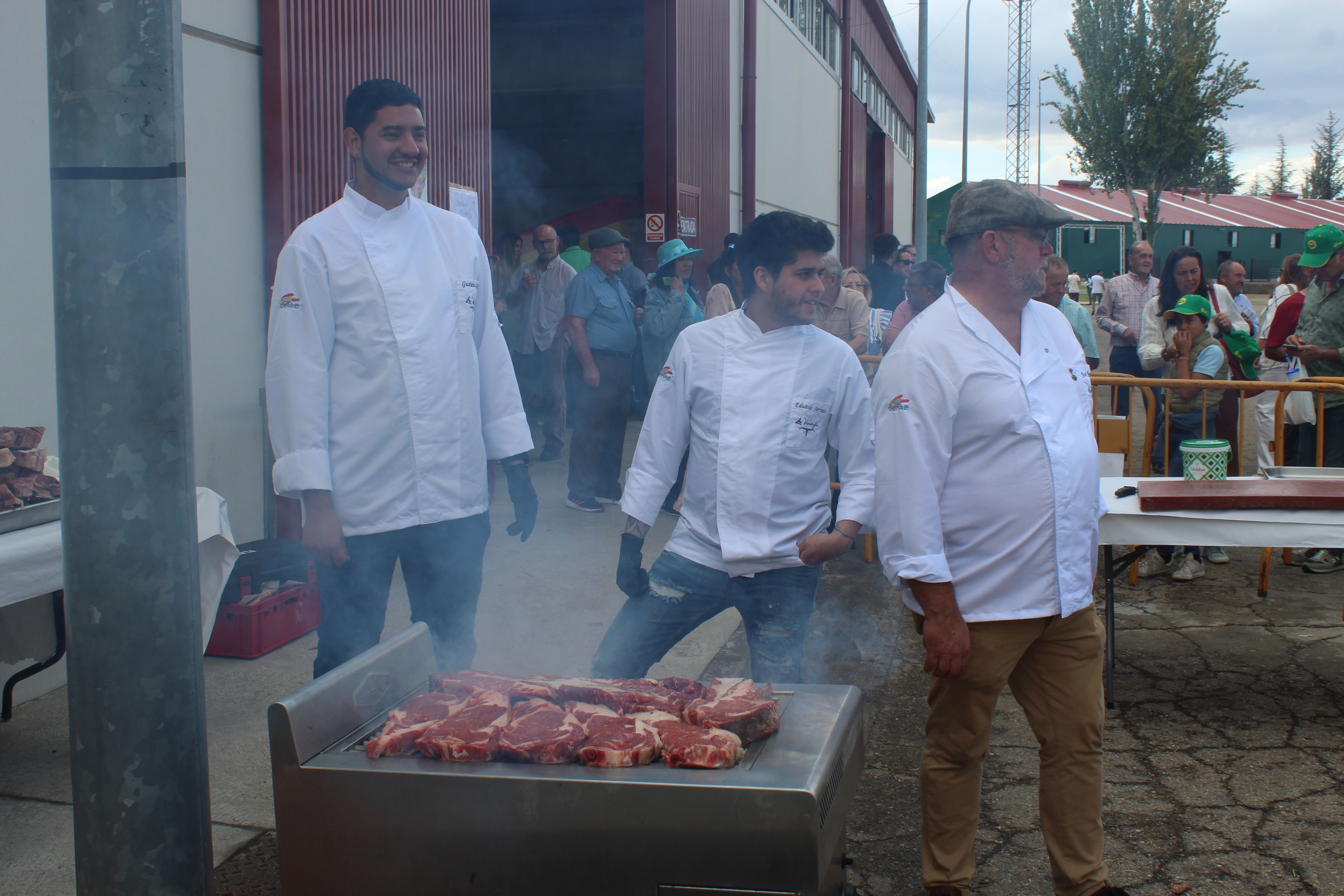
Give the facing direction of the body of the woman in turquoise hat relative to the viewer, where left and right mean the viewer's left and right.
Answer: facing the viewer and to the right of the viewer

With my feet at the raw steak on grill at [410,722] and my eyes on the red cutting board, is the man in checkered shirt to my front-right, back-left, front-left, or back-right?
front-left

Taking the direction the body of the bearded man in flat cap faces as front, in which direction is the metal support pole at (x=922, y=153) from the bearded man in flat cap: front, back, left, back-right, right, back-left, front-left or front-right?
back-left

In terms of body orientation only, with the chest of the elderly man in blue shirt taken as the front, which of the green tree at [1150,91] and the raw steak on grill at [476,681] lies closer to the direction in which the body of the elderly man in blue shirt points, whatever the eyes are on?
the raw steak on grill

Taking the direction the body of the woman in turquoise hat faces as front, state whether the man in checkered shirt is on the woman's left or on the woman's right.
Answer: on the woman's left

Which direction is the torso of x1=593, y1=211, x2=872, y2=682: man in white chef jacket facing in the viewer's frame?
toward the camera

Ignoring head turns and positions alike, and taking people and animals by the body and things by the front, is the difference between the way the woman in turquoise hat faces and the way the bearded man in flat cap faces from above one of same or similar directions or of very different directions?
same or similar directions

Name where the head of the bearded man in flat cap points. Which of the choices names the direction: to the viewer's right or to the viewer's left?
to the viewer's right

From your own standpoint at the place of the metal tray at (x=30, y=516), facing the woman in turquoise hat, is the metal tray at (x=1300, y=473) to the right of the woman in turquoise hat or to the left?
right

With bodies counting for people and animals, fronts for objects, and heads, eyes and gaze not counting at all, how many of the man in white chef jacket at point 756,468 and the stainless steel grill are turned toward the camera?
1

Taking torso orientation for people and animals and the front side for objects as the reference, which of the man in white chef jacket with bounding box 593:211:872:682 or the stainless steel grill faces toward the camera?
the man in white chef jacket
